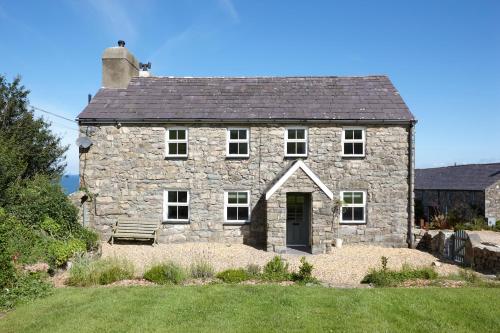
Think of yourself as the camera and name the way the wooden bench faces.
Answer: facing the viewer

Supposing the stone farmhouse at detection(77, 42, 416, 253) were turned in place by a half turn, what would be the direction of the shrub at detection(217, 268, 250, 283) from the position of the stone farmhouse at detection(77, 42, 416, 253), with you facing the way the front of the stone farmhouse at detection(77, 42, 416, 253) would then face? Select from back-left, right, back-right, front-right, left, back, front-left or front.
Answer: back

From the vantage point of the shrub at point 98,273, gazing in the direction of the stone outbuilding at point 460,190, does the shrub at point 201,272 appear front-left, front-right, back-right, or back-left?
front-right

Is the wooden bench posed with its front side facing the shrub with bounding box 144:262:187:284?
yes

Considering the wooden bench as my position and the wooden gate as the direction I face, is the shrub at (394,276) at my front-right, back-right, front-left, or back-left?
front-right

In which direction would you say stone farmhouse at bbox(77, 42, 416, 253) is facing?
toward the camera

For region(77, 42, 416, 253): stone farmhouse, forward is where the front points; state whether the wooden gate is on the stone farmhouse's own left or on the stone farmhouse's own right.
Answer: on the stone farmhouse's own left

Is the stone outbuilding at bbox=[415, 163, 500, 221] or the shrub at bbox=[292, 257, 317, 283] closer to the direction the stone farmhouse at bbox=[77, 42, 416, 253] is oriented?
the shrub

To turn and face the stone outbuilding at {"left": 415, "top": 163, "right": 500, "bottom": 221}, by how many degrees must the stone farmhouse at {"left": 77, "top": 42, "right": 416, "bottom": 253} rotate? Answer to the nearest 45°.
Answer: approximately 135° to its left

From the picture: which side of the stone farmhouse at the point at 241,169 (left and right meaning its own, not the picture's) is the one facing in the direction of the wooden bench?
right

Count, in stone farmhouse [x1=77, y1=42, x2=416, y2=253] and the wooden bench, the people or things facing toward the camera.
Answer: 2

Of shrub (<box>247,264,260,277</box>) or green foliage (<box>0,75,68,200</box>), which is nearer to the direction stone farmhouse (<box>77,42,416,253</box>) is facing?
the shrub
